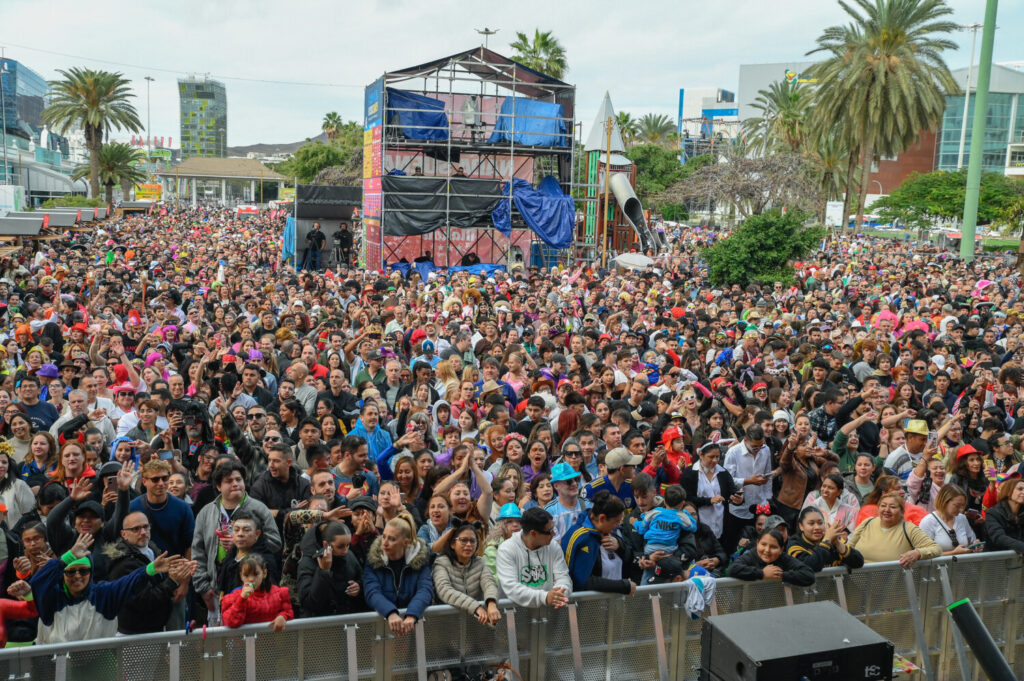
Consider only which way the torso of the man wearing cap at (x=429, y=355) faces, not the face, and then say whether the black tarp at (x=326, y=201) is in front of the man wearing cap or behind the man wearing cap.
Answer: behind

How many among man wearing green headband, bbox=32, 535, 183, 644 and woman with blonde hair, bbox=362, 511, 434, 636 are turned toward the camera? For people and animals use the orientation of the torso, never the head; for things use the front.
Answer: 2

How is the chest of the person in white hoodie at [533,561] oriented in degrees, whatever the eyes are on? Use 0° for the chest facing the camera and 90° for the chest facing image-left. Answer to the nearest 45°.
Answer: approximately 315°

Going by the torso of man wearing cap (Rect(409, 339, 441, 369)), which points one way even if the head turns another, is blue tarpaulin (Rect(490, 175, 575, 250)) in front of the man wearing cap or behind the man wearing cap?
behind

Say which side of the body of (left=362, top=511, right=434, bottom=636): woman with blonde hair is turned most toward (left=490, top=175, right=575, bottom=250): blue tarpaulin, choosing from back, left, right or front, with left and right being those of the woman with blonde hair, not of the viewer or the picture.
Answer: back

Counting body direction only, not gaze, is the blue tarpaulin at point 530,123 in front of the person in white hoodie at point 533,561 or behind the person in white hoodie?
behind

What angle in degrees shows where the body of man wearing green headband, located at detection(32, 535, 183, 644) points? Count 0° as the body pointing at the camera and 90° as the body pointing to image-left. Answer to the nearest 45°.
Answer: approximately 0°

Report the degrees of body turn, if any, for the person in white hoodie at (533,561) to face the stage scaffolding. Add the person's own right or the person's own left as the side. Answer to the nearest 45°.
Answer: approximately 135° to the person's own left

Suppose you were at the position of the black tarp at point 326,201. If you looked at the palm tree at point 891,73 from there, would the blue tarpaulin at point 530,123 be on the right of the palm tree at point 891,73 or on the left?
right
